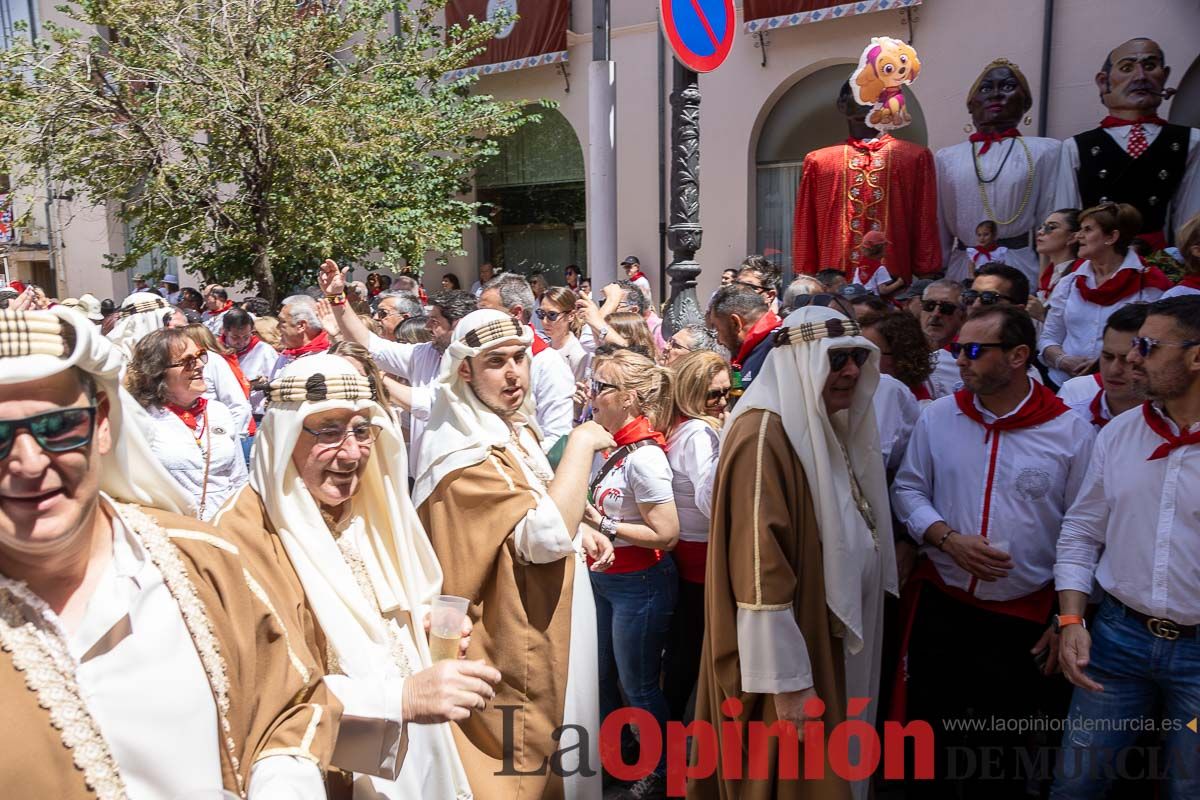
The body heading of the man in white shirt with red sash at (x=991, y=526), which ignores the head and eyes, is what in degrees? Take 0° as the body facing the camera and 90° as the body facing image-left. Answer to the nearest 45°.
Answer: approximately 45°

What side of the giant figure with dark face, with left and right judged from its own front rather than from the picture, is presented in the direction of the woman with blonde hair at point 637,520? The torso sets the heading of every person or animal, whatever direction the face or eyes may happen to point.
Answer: front

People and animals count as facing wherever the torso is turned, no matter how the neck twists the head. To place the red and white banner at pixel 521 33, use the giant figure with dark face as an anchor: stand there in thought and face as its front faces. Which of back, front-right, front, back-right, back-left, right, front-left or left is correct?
back-right

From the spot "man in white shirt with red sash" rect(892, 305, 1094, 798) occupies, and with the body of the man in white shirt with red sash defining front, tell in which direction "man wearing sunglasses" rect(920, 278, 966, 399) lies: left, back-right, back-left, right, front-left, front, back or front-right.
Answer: back-right

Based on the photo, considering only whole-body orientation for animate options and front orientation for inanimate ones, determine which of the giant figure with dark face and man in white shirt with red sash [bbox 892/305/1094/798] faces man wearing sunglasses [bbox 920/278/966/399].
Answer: the giant figure with dark face

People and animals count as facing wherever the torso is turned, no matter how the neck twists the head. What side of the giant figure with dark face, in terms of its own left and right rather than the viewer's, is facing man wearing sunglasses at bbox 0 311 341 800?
front

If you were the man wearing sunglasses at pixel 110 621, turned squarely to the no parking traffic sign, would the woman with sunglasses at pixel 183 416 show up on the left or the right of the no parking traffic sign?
left

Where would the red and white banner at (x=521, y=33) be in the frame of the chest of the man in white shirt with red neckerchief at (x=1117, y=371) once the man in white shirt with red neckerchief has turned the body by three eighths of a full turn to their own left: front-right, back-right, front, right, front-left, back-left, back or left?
back-left

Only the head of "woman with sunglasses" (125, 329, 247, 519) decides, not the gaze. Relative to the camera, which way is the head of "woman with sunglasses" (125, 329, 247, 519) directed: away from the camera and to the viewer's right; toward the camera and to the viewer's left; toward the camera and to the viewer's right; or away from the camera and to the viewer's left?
toward the camera and to the viewer's right

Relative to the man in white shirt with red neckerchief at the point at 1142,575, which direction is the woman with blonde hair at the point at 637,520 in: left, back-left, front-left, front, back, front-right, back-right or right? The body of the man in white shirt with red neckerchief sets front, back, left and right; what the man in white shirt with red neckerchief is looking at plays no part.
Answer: right

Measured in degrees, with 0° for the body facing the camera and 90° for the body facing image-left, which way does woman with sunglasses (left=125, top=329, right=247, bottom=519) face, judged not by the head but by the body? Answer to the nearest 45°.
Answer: approximately 315°

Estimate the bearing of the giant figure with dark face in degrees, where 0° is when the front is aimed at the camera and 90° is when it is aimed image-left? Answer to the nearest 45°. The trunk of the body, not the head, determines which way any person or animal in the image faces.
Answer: approximately 0°

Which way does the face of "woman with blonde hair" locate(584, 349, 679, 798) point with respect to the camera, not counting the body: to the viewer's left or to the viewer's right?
to the viewer's left
